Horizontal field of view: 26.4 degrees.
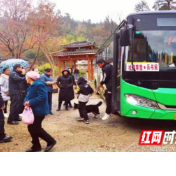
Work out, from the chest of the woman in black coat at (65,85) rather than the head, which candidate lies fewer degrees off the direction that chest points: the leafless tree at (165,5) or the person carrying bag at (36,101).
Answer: the person carrying bag

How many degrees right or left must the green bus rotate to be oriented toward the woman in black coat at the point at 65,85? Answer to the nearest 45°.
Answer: approximately 135° to its right

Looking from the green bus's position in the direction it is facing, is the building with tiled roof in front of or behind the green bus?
behind

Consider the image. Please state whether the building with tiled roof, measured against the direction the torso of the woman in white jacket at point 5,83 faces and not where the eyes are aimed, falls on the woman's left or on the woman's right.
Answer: on the woman's left

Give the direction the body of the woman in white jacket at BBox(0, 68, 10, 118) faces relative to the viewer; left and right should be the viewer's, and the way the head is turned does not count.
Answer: facing to the right of the viewer

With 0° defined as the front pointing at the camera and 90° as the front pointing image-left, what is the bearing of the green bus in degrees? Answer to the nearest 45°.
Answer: approximately 0°

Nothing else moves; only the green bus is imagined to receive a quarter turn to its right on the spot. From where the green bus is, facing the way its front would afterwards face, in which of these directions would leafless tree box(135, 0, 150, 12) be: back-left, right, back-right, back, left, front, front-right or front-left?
right
